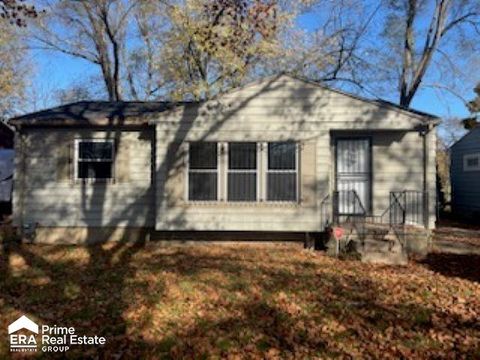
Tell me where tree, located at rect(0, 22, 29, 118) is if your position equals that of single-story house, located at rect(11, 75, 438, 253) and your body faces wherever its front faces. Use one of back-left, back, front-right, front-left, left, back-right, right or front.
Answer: back-right

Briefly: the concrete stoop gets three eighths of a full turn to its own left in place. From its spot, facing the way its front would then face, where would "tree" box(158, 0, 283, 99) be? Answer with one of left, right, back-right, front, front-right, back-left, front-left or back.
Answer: left

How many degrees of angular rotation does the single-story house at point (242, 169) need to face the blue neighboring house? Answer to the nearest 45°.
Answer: approximately 135° to its left

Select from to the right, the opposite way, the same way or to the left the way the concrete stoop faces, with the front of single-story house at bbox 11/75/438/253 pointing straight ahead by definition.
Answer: the same way

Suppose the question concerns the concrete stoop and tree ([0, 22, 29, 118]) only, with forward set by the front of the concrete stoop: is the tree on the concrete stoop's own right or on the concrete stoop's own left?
on the concrete stoop's own right

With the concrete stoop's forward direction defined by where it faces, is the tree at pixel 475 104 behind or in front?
behind

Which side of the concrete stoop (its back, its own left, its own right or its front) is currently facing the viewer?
front

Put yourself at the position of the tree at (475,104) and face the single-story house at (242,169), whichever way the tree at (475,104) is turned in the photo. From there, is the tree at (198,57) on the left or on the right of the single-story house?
right

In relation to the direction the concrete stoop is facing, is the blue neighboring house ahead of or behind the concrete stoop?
behind

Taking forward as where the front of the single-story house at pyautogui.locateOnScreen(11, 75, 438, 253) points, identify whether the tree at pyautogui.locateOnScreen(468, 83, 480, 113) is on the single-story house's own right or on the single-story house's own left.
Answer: on the single-story house's own left

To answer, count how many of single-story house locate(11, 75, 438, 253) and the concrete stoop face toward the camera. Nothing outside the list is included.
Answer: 2

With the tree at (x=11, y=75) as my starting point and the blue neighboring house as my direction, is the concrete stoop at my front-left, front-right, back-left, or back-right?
front-right

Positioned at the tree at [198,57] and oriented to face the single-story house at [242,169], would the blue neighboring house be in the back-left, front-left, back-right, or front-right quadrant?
front-left

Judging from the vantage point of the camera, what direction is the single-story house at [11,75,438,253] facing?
facing the viewer
